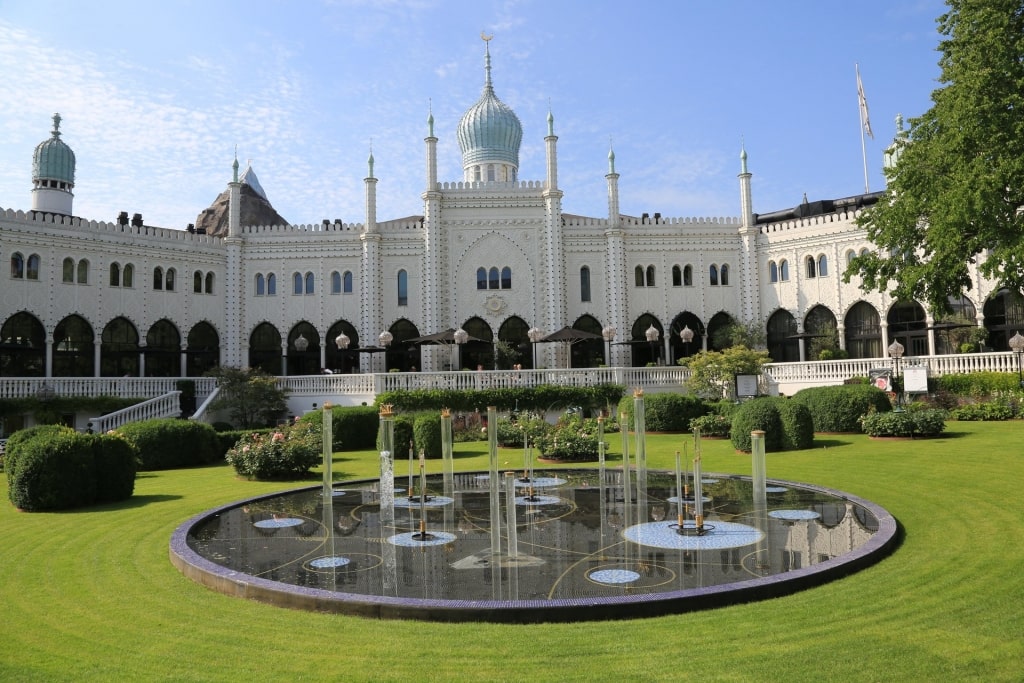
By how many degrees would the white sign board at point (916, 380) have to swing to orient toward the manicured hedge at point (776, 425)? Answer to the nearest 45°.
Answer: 0° — it already faces it

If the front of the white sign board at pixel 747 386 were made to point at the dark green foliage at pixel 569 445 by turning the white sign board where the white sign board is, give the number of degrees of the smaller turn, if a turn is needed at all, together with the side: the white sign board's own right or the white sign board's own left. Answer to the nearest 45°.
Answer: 0° — it already faces it

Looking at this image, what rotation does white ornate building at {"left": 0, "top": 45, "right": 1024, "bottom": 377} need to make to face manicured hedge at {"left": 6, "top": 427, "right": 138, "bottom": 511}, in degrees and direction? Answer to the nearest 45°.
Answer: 0° — it already faces it

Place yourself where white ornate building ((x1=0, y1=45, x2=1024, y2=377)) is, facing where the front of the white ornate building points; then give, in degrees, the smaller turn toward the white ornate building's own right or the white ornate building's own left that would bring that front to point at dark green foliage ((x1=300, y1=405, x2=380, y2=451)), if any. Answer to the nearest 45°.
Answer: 0° — it already faces it

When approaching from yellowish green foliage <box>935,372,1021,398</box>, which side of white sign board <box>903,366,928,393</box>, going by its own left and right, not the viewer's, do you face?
left

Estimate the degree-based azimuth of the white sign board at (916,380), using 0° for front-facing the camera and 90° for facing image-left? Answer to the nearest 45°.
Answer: approximately 0°

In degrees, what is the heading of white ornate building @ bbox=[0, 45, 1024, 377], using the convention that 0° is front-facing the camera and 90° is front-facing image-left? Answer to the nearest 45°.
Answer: approximately 0°

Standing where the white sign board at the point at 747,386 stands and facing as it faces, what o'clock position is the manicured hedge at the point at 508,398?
The manicured hedge is roughly at 2 o'clock from the white sign board.

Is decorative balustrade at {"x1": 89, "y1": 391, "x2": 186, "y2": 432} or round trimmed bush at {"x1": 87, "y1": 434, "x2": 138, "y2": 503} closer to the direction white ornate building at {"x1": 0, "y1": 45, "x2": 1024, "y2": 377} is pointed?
the round trimmed bush

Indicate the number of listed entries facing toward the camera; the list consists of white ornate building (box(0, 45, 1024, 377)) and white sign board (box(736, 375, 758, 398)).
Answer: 2

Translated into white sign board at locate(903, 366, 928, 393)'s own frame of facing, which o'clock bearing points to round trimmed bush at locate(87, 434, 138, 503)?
The round trimmed bush is roughly at 1 o'clock from the white sign board.
